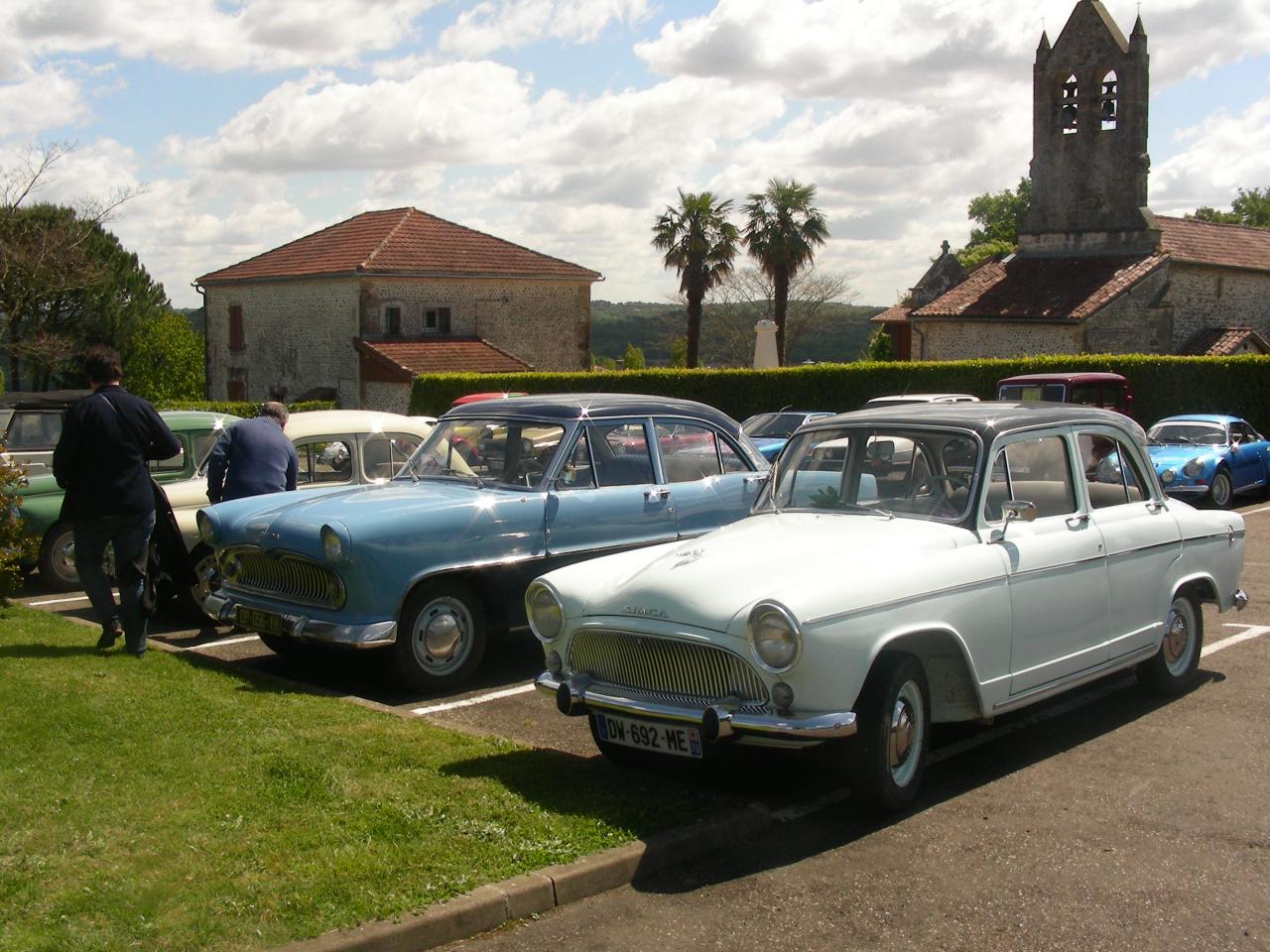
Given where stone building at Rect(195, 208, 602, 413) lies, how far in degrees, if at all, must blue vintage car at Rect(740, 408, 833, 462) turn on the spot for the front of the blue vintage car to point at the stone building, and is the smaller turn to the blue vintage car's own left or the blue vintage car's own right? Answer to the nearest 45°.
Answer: approximately 90° to the blue vintage car's own right

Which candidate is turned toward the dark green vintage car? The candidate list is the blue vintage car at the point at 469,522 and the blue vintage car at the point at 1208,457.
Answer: the blue vintage car at the point at 1208,457

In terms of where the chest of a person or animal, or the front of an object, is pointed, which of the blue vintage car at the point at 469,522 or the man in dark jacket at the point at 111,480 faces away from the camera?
the man in dark jacket

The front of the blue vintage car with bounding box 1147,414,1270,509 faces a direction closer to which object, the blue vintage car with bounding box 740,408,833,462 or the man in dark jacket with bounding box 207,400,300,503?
the man in dark jacket

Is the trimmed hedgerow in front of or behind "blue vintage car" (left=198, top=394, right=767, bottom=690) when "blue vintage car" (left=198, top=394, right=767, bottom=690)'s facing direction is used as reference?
behind

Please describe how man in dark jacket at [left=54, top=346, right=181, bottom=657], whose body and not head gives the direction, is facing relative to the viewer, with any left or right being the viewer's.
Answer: facing away from the viewer

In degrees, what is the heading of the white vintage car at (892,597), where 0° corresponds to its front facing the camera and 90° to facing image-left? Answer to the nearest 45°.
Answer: approximately 45°

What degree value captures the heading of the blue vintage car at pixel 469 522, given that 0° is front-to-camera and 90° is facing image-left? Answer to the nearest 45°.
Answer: approximately 45°

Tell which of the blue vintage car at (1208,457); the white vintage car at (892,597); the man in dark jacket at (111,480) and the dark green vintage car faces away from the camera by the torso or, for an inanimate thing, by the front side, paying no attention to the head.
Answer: the man in dark jacket

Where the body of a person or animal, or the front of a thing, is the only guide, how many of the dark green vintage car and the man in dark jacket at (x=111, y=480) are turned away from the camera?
1

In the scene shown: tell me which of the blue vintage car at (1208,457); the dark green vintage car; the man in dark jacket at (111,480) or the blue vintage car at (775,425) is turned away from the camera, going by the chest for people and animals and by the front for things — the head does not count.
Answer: the man in dark jacket
